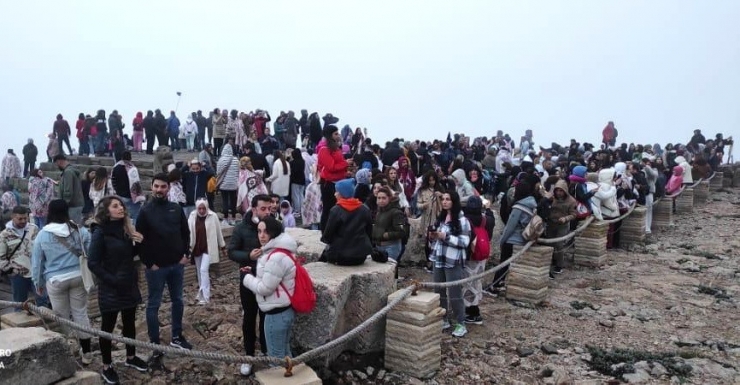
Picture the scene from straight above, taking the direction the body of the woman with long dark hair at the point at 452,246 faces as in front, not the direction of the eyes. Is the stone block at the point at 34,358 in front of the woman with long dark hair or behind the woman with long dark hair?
in front

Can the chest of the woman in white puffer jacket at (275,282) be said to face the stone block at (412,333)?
no

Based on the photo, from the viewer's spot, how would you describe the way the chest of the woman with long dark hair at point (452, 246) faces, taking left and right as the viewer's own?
facing the viewer and to the left of the viewer

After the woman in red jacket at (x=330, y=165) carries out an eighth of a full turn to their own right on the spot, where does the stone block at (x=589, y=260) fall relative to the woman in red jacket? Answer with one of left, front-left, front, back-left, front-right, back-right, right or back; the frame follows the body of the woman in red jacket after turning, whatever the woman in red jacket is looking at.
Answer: front-left

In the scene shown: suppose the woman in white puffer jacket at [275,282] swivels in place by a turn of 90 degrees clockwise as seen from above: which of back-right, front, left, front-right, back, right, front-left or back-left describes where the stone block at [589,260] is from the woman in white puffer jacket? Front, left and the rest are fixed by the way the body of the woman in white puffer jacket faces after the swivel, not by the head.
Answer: front-right

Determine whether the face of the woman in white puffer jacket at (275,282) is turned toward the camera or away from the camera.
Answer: toward the camera

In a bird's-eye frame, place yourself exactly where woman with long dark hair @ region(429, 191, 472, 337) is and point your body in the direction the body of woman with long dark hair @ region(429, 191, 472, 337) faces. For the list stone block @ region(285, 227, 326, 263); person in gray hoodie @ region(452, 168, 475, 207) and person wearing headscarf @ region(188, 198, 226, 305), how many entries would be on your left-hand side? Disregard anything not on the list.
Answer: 0

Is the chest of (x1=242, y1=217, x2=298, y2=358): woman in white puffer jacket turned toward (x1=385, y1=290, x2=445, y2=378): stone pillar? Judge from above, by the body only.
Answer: no

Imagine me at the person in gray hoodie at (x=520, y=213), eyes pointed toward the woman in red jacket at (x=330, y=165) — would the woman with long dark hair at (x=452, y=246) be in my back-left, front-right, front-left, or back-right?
front-left
